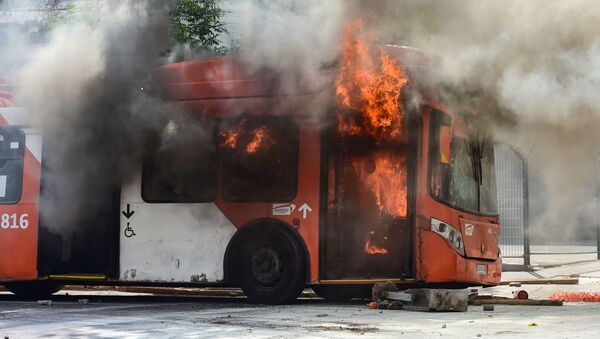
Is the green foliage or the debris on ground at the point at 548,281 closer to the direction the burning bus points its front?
the debris on ground

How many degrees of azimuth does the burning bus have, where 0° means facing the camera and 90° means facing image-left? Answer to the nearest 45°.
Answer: approximately 315°

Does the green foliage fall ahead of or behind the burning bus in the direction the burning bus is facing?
behind

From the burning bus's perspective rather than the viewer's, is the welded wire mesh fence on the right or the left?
on its left

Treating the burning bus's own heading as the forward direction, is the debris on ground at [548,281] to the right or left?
on its left
